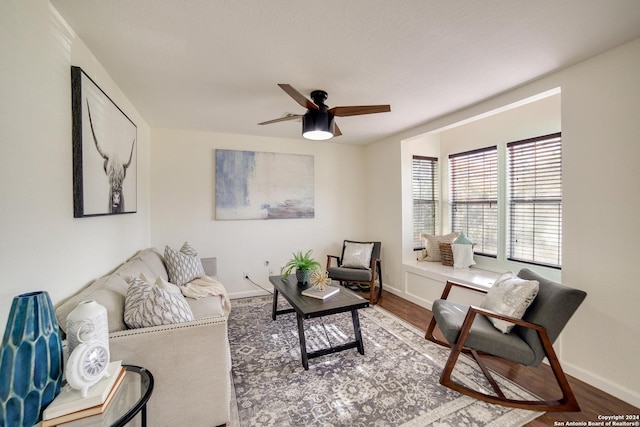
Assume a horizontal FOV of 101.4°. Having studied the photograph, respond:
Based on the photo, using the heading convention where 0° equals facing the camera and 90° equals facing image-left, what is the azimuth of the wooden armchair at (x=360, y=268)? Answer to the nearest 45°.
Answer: approximately 45°

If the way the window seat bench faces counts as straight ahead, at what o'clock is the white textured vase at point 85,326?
The white textured vase is roughly at 11 o'clock from the window seat bench.

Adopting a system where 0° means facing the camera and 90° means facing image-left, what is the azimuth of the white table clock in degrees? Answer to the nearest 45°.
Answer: approximately 315°

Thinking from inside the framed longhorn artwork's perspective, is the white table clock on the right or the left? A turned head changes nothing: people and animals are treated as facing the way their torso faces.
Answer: on its right

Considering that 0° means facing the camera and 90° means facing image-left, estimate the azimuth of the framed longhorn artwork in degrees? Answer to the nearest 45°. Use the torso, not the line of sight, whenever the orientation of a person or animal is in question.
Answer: approximately 315°

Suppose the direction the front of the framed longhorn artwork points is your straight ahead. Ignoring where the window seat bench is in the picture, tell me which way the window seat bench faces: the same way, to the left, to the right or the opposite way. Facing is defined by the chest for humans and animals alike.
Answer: the opposite way
